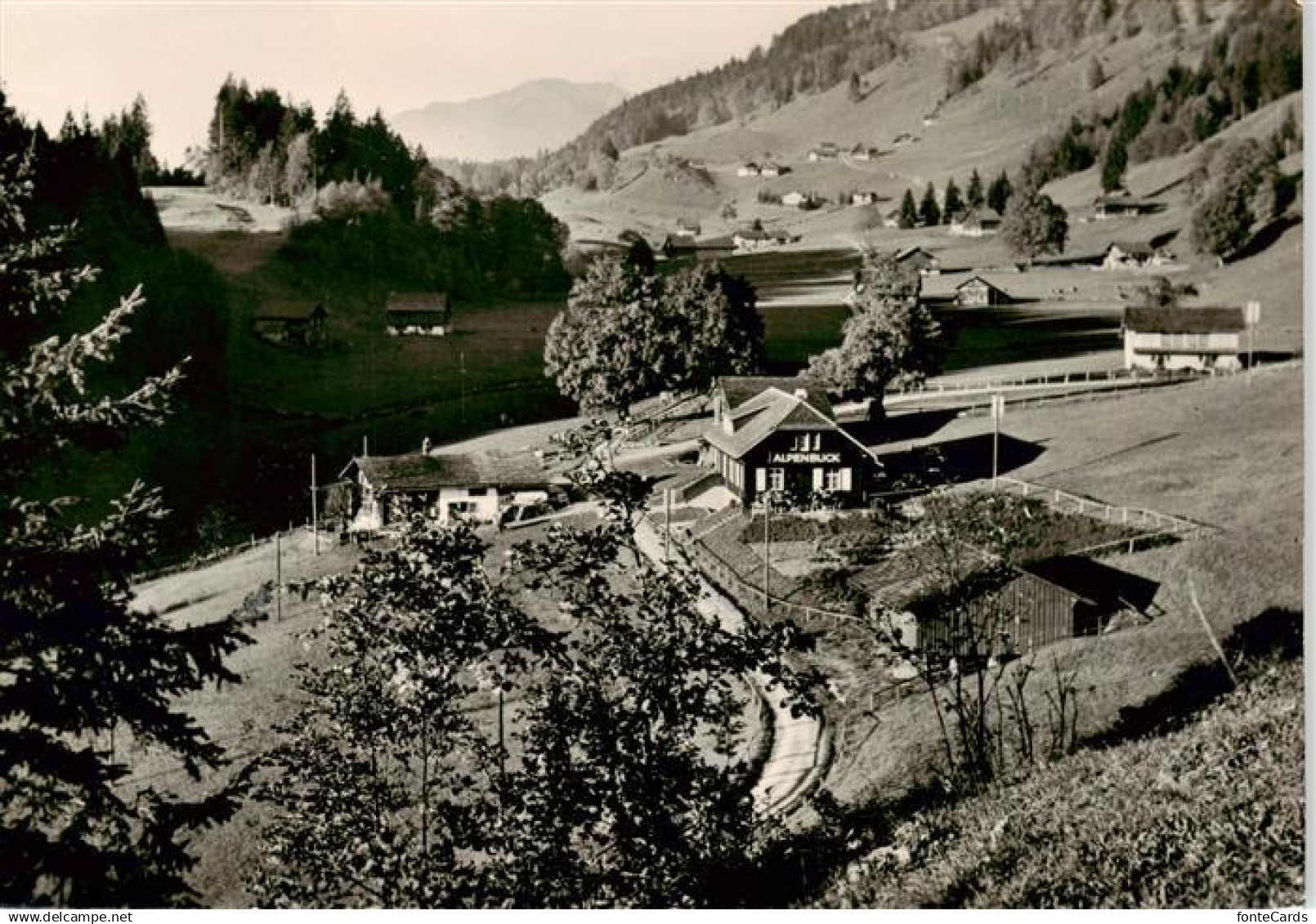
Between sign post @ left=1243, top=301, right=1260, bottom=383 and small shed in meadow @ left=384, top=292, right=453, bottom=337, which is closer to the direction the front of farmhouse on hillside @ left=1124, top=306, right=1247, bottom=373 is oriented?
the sign post

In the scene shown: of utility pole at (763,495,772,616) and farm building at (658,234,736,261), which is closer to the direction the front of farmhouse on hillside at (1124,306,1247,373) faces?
the utility pole

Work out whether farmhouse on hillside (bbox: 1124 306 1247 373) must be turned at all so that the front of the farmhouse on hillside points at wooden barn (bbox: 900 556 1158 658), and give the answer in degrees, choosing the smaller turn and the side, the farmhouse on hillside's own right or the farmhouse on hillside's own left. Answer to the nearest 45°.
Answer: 0° — it already faces it

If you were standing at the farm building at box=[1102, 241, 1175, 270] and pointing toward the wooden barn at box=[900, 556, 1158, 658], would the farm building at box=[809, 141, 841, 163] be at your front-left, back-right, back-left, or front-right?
back-right

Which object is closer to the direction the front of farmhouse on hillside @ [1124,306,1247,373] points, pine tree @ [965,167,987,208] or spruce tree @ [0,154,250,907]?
the spruce tree

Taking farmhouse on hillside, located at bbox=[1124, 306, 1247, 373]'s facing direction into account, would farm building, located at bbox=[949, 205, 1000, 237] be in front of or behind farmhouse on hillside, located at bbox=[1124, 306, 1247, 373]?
behind

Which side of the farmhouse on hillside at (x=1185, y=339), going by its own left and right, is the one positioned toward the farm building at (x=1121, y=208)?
back

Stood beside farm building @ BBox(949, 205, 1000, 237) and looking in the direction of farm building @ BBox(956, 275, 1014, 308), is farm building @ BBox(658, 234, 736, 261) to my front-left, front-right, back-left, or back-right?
front-right

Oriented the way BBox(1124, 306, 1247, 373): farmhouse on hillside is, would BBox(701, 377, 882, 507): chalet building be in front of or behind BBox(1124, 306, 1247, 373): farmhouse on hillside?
in front

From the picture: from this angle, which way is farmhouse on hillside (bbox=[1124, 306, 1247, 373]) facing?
toward the camera

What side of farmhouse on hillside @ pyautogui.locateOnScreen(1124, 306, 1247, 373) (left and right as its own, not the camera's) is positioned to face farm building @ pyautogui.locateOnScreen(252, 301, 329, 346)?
right
